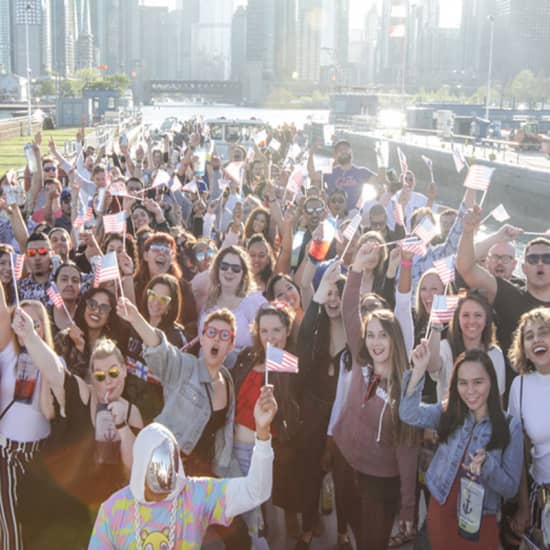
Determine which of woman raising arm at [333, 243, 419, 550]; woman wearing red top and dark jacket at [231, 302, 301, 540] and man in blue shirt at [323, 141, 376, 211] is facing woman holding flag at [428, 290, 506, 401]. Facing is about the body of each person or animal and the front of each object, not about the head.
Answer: the man in blue shirt

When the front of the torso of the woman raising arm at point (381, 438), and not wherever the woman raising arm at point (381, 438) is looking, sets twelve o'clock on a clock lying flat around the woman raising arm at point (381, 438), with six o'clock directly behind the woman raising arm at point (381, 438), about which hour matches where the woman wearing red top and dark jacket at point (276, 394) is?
the woman wearing red top and dark jacket at point (276, 394) is roughly at 4 o'clock from the woman raising arm at point (381, 438).

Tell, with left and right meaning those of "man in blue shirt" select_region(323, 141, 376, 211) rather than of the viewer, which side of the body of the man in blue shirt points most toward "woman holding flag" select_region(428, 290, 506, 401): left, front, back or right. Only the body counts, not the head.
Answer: front

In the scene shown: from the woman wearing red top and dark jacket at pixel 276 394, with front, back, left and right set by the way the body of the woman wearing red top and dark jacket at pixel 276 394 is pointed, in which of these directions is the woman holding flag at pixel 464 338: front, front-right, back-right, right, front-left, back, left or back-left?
left

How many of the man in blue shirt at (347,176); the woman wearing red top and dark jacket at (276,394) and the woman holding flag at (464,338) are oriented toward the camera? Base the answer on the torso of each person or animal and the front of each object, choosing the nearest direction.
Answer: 3

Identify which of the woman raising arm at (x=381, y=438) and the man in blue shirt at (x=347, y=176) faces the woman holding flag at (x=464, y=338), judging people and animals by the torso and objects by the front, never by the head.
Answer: the man in blue shirt

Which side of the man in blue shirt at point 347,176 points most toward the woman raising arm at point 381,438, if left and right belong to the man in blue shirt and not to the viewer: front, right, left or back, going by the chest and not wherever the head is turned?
front

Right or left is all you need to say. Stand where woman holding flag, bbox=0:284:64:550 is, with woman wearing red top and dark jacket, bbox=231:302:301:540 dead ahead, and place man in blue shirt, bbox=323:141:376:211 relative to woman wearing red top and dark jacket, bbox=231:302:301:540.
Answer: left

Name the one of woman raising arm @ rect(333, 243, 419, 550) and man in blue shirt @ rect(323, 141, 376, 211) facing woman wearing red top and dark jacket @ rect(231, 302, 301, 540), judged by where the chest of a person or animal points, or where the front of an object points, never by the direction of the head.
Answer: the man in blue shirt

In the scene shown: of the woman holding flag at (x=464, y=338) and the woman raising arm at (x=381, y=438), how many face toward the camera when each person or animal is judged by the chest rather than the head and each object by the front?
2

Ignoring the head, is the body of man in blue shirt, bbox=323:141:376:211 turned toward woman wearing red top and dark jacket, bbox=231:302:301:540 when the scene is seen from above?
yes
